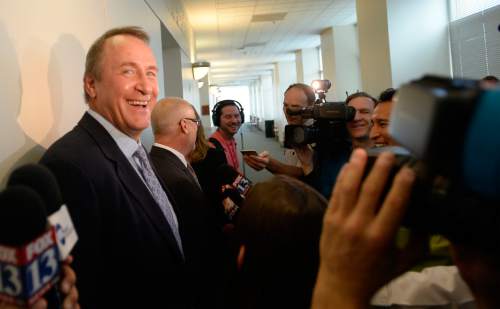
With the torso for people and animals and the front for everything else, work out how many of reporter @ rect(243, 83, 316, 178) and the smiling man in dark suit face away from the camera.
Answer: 0

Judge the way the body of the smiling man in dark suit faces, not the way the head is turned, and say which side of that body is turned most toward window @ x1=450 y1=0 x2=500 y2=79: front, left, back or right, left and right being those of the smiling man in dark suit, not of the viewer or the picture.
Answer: left

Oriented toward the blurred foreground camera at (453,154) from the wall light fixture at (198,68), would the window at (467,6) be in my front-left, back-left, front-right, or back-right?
front-left

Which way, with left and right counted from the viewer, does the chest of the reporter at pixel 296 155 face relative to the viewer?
facing the viewer and to the left of the viewer

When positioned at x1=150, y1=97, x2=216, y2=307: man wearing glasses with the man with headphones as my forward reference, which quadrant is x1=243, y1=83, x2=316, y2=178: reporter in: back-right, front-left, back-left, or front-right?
front-right

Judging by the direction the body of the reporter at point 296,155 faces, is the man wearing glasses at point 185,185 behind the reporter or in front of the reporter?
in front

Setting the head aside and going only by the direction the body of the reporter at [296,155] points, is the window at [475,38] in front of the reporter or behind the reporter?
behind

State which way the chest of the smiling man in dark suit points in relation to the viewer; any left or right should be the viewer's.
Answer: facing the viewer and to the right of the viewer

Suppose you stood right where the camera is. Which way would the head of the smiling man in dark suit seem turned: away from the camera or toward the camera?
toward the camera

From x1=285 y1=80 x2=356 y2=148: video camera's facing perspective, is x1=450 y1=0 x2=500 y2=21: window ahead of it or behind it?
behind

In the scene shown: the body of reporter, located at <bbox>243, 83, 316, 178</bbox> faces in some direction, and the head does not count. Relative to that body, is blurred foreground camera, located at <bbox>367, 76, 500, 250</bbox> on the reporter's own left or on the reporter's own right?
on the reporter's own left
